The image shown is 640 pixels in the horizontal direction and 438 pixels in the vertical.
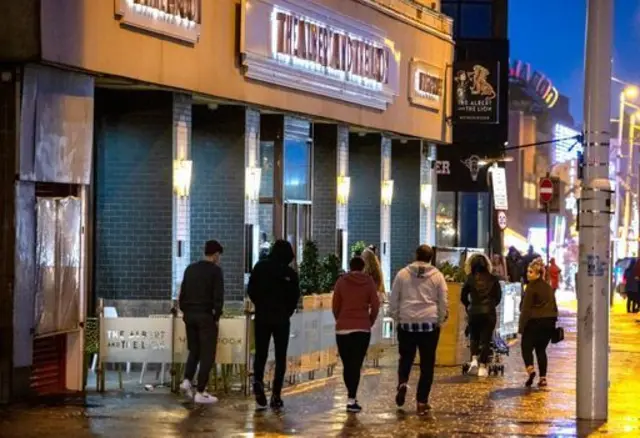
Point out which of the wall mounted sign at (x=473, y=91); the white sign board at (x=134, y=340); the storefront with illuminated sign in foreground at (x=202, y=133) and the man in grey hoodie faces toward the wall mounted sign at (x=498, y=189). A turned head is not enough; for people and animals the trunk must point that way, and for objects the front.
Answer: the man in grey hoodie

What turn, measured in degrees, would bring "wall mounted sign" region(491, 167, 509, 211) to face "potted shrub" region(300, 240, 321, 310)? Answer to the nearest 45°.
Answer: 0° — it already faces it

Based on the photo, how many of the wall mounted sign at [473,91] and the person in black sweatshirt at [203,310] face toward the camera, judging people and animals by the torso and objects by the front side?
1

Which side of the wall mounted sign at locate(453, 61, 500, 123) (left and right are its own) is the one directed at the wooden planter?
front

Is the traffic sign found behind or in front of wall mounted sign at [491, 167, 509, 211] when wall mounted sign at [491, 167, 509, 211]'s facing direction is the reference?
behind

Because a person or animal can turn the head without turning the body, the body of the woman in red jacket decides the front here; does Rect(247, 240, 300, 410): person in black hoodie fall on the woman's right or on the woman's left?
on the woman's left

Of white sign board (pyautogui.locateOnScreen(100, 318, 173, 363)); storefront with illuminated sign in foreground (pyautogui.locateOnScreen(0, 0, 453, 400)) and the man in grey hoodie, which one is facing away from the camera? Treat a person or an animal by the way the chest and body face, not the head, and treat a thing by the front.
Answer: the man in grey hoodie

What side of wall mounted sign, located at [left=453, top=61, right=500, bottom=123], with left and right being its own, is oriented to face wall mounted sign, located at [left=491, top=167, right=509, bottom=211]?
back

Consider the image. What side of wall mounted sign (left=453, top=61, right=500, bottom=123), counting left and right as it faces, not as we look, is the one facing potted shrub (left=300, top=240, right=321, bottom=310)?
front

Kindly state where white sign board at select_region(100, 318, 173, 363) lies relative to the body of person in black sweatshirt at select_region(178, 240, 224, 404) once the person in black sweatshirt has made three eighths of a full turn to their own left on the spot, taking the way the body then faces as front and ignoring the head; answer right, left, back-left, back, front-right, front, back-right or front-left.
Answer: front-right

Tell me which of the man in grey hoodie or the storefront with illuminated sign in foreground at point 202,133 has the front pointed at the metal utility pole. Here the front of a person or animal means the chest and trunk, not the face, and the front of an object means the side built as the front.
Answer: the storefront with illuminated sign in foreground

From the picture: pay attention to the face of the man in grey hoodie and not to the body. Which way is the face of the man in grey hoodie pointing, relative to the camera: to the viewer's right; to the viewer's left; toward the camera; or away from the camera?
away from the camera
